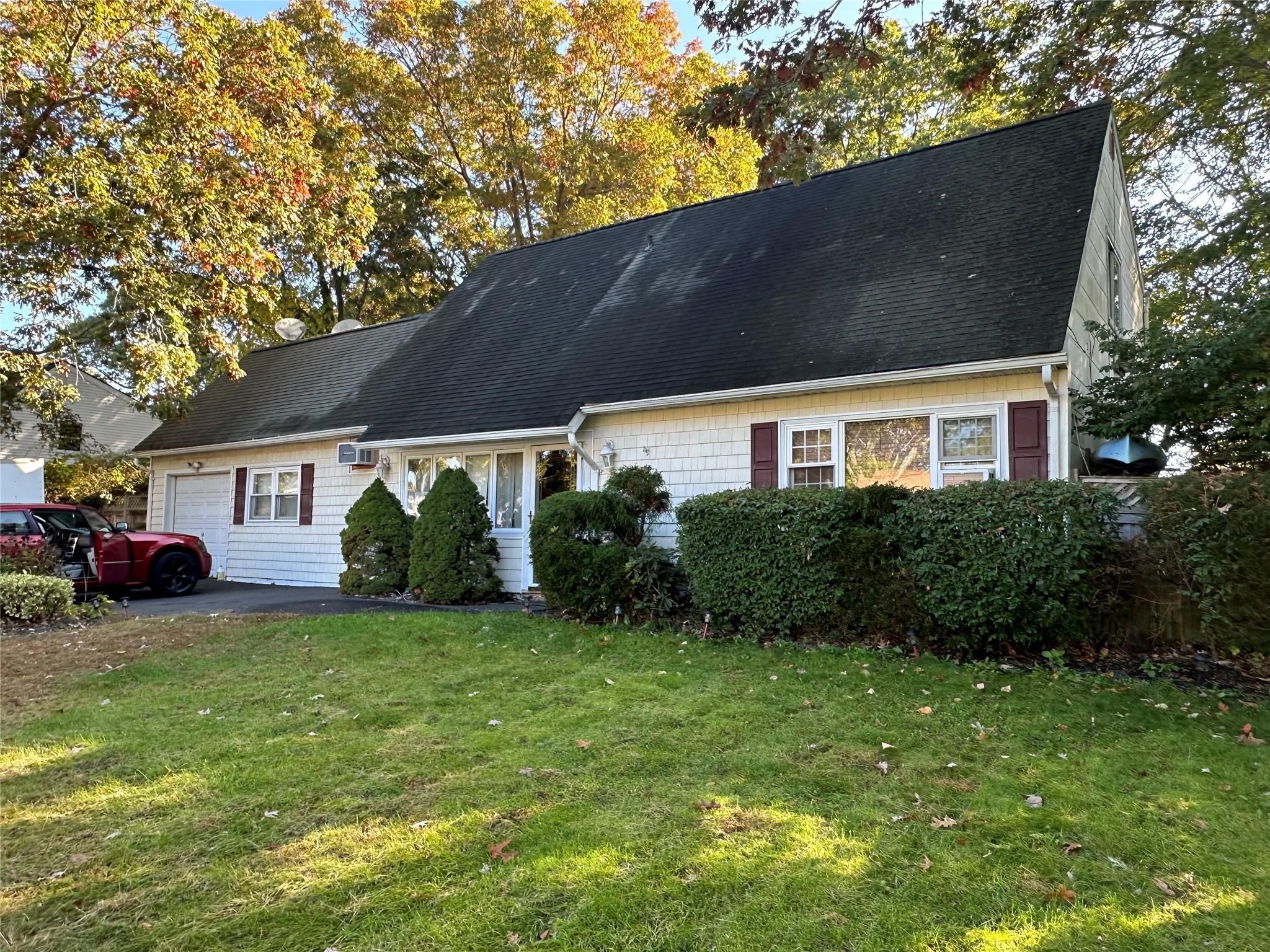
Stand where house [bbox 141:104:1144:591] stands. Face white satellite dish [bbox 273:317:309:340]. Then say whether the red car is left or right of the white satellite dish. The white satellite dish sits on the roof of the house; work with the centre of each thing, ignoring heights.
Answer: left

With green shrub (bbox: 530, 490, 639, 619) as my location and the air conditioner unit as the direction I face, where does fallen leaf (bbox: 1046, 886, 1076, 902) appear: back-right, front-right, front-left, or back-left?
back-left

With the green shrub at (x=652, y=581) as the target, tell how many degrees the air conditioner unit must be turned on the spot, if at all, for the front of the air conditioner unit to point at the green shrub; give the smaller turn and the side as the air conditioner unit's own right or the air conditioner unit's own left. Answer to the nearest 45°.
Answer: approximately 90° to the air conditioner unit's own left

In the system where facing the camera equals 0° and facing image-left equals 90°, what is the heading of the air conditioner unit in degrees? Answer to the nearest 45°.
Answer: approximately 45°

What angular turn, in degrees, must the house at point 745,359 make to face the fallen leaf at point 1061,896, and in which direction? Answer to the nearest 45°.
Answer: approximately 45° to its left

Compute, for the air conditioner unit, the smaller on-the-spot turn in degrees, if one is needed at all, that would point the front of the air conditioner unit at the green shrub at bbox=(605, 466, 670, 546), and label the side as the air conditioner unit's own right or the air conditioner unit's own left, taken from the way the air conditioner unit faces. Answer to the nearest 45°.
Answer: approximately 90° to the air conditioner unit's own left

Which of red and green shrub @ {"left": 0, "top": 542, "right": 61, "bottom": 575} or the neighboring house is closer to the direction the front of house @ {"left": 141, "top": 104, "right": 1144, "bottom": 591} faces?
the red and green shrub

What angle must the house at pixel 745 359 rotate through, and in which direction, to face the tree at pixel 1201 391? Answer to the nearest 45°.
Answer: approximately 90° to its left

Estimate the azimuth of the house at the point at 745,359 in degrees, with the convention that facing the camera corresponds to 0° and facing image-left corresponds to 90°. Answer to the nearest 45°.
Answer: approximately 45°

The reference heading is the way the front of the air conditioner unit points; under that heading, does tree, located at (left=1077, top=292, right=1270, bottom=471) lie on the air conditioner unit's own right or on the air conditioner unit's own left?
on the air conditioner unit's own left
